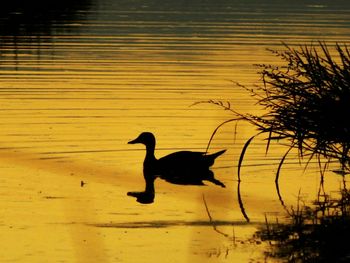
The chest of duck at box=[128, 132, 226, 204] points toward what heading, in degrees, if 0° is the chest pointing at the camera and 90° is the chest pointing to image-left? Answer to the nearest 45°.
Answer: approximately 90°
